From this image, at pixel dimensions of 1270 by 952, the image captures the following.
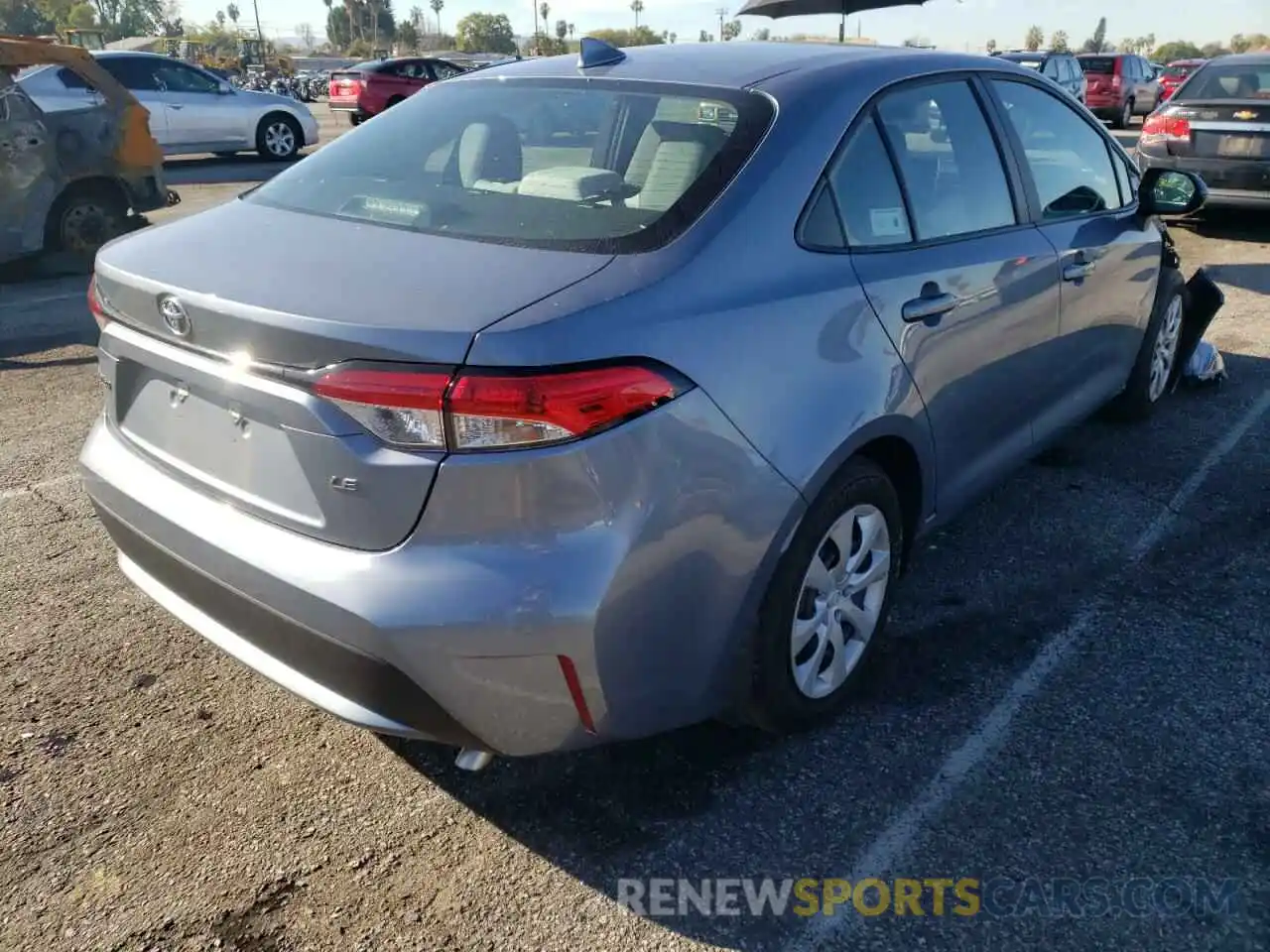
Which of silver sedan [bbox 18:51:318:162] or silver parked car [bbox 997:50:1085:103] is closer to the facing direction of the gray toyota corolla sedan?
the silver parked car

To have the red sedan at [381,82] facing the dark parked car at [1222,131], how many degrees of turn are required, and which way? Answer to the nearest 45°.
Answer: approximately 90° to its right

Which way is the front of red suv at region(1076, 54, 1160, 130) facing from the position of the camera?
facing away from the viewer and to the right of the viewer

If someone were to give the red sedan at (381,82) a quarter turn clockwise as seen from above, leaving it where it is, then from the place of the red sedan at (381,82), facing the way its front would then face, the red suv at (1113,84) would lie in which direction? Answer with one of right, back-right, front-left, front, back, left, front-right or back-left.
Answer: front-left

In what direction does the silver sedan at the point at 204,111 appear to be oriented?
to the viewer's right

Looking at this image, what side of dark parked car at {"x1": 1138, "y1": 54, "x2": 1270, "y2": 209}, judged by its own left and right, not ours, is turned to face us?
back

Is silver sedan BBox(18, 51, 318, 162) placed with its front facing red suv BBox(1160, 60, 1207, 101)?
yes

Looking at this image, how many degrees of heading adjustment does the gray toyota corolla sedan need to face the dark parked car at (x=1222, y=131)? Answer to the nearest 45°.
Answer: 0° — it already faces it

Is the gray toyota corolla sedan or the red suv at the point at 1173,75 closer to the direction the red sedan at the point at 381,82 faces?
the red suv

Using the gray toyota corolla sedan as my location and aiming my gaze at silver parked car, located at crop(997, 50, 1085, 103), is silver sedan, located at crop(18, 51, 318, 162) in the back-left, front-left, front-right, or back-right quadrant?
front-left

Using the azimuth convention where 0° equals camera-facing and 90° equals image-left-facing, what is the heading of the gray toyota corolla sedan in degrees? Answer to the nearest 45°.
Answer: approximately 225°

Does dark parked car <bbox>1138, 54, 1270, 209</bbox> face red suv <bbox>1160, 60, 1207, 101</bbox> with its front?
yes
